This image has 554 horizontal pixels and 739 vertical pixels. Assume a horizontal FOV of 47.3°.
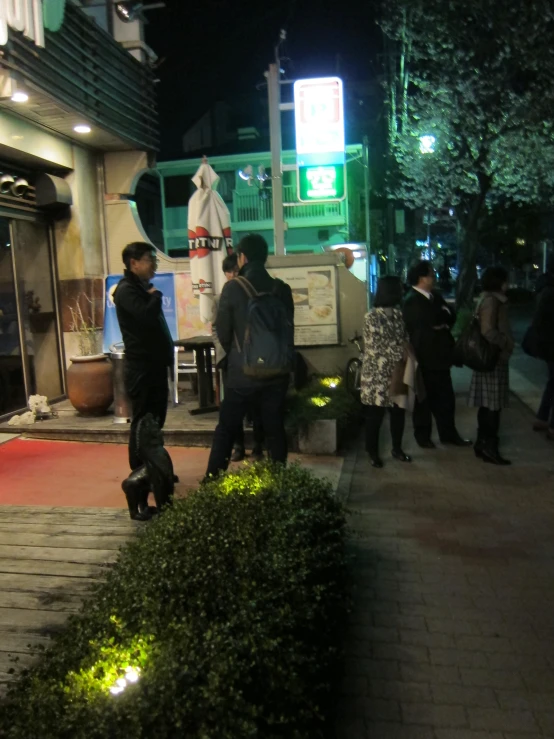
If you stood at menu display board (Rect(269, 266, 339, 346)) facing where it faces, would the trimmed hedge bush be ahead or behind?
ahead

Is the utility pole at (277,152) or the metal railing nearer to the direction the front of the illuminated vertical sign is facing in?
the utility pole

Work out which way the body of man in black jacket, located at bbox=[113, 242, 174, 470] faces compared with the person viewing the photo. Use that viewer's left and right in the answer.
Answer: facing to the right of the viewer

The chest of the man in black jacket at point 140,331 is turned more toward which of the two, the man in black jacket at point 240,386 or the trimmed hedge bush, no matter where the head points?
the man in black jacket

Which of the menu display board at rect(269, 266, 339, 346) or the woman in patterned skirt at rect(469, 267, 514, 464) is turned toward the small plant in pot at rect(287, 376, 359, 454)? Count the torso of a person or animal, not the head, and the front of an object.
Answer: the menu display board

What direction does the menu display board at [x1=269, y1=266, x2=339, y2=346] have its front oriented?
toward the camera

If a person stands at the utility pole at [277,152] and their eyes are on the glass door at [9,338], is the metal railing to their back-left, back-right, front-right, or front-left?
back-right

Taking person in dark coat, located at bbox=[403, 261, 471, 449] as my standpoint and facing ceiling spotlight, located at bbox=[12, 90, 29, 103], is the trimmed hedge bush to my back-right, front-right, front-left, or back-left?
front-left

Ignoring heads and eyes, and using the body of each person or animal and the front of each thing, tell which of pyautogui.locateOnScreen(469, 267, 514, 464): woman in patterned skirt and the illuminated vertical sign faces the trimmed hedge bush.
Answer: the illuminated vertical sign

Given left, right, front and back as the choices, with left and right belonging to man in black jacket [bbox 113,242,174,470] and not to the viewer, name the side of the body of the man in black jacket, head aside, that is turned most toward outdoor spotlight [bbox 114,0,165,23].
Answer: left
